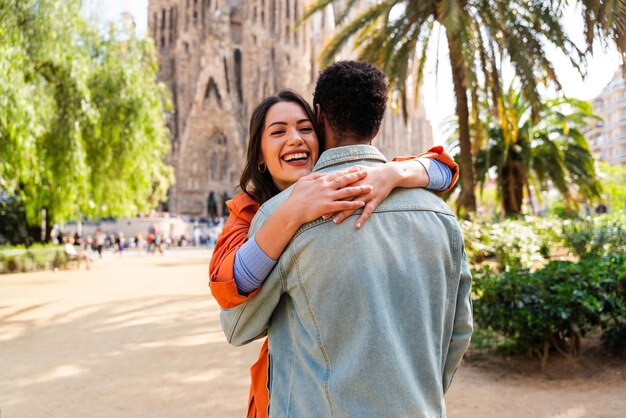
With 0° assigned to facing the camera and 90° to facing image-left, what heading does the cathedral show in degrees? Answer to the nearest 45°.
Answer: approximately 0°

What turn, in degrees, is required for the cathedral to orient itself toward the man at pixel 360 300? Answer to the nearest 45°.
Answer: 0° — it already faces them

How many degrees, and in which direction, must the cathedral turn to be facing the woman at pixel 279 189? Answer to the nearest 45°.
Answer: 0° — it already faces them

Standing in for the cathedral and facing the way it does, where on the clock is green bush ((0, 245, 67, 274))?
The green bush is roughly at 12 o'clock from the cathedral.

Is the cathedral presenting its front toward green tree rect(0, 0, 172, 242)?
yes
